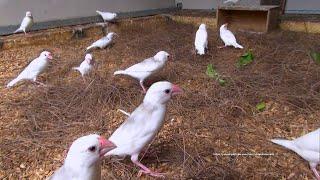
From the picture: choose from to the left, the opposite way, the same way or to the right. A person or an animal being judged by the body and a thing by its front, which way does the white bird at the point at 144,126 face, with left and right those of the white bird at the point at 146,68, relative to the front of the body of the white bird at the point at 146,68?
the same way

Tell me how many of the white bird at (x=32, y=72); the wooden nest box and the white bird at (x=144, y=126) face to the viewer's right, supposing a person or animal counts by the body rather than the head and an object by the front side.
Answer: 2

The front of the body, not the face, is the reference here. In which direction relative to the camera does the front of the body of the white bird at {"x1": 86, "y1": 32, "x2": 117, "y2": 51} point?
to the viewer's right

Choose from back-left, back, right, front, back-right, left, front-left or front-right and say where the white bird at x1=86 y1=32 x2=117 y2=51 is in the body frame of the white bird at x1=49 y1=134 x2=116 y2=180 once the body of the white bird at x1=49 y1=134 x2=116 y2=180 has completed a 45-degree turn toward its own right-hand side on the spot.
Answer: back-left

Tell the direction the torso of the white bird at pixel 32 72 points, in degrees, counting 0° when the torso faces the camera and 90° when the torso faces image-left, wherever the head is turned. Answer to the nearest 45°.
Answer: approximately 270°

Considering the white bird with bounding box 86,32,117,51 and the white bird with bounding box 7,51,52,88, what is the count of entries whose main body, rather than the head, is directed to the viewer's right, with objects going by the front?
2

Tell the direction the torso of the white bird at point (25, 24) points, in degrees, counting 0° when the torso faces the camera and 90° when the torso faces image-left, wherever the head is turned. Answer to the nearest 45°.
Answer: approximately 270°

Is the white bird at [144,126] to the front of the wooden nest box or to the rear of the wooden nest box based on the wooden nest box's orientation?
to the front

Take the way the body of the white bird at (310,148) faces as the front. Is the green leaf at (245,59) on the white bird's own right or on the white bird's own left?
on the white bird's own left

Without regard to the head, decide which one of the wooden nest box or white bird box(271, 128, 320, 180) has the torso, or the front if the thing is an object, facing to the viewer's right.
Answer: the white bird

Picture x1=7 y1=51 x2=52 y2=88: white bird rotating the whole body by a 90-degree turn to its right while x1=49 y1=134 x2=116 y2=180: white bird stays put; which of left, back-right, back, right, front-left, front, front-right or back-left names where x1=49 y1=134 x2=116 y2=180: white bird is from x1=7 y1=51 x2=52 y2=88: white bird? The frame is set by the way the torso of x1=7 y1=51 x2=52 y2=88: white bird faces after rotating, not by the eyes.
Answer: front

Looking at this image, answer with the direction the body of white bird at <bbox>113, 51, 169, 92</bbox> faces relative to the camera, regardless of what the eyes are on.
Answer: to the viewer's right

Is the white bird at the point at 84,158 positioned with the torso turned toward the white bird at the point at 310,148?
yes

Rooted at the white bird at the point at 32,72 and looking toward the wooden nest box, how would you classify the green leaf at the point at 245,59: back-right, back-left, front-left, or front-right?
front-right

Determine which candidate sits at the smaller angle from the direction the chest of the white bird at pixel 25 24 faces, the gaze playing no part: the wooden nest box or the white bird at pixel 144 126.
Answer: the wooden nest box

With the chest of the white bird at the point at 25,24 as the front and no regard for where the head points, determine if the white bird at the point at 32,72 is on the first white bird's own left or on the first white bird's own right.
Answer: on the first white bird's own right

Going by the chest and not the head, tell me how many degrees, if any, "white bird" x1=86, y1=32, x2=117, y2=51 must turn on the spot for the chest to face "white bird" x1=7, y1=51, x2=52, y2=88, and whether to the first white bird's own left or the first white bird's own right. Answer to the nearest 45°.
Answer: approximately 135° to the first white bird's own right

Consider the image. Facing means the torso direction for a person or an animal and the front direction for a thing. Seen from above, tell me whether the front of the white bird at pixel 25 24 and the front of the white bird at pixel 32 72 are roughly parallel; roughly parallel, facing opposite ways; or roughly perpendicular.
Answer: roughly parallel
